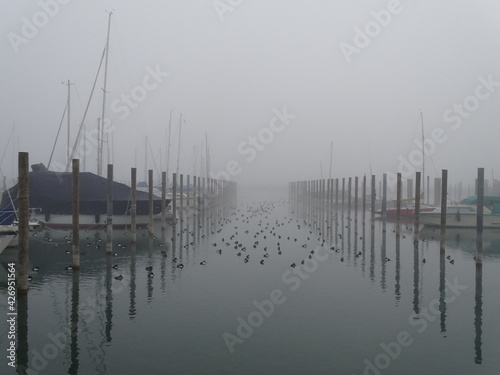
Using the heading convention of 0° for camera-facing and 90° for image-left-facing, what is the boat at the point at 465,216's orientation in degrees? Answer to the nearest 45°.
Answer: approximately 90°

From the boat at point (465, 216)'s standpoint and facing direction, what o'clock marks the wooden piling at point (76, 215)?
The wooden piling is roughly at 10 o'clock from the boat.

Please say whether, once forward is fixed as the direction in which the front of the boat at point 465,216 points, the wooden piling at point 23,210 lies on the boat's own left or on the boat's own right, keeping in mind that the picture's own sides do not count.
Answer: on the boat's own left

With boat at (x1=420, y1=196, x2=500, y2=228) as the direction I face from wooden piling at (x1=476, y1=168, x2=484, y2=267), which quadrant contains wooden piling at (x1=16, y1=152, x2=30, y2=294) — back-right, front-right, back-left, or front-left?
back-left

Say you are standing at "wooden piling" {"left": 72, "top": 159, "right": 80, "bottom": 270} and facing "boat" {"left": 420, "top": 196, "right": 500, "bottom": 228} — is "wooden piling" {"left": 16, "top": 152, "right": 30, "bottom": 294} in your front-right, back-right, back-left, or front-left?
back-right

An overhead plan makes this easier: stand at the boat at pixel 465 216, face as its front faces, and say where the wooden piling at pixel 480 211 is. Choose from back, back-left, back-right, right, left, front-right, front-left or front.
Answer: left
